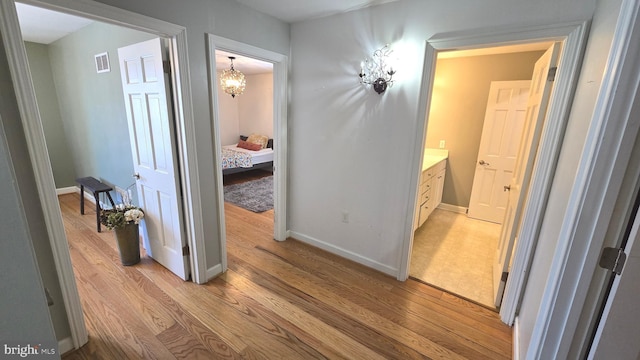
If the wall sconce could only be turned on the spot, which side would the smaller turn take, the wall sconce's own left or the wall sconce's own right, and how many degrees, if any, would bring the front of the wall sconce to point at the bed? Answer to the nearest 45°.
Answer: approximately 90° to the wall sconce's own right

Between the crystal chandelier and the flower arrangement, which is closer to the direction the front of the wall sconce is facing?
the flower arrangement

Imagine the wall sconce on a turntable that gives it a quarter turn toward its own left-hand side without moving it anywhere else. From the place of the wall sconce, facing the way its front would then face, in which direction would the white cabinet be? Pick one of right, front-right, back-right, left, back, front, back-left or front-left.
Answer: left

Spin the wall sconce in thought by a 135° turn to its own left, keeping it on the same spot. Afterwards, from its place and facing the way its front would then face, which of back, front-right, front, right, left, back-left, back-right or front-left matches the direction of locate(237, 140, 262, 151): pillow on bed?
back-left

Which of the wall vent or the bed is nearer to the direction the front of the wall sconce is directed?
the wall vent

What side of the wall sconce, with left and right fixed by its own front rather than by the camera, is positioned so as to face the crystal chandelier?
right

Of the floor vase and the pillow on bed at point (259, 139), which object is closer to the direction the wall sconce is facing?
the floor vase

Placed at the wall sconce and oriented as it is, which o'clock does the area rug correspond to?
The area rug is roughly at 3 o'clock from the wall sconce.

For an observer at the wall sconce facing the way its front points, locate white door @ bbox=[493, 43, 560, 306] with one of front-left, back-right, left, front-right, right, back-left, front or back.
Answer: back-left

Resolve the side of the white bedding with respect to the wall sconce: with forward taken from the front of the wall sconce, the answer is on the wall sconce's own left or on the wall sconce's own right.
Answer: on the wall sconce's own right

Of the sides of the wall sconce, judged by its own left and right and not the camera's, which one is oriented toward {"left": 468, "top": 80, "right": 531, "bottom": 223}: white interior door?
back

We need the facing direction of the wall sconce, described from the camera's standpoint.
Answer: facing the viewer and to the left of the viewer

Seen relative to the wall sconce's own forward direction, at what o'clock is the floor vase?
The floor vase is roughly at 1 o'clock from the wall sconce.
